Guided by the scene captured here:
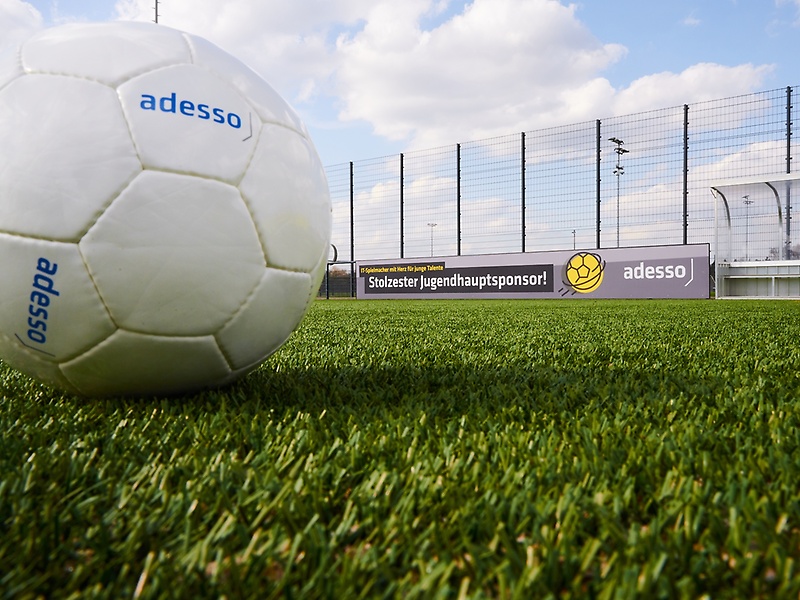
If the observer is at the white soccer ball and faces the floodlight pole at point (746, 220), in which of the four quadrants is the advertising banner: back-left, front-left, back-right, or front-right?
front-left

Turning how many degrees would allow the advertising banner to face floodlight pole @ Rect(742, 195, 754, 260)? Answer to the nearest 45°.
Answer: approximately 135° to its left

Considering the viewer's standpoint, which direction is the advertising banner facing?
facing the viewer and to the left of the viewer

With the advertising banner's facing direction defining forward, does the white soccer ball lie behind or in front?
in front

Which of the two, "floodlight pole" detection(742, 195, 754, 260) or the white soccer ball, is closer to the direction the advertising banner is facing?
the white soccer ball
